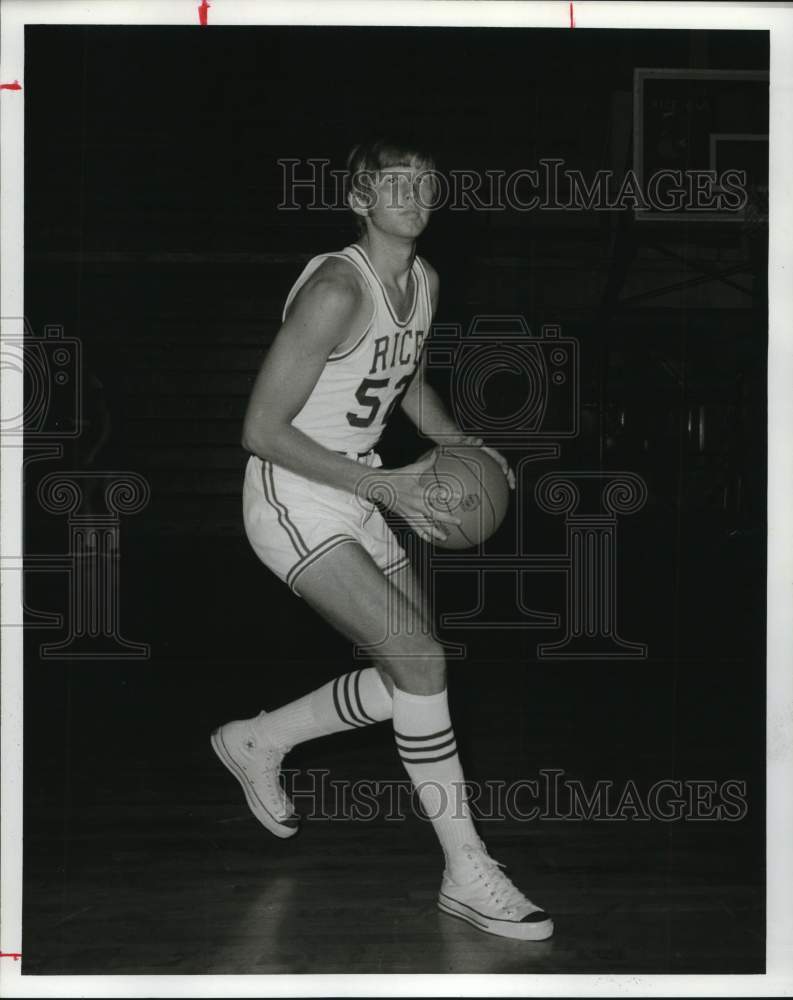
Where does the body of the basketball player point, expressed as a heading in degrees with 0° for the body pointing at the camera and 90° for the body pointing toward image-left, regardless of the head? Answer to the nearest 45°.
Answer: approximately 315°
